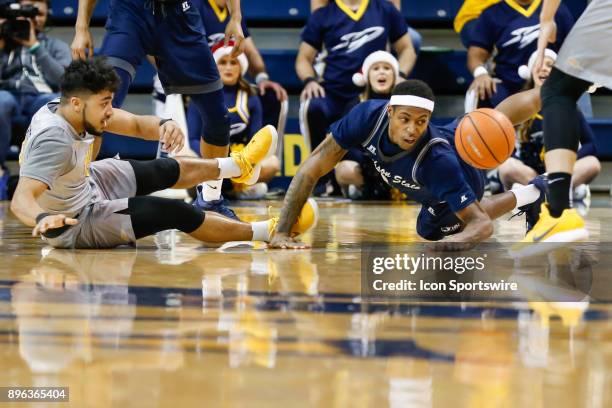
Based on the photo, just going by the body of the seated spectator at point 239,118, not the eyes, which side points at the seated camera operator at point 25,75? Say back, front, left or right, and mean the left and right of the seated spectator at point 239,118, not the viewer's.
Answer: right

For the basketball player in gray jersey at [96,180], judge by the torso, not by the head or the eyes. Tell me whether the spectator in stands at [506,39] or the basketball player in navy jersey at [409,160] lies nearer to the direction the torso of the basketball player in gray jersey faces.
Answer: the basketball player in navy jersey

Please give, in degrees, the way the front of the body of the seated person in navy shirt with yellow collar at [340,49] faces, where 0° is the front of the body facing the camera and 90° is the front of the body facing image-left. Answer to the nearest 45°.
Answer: approximately 0°

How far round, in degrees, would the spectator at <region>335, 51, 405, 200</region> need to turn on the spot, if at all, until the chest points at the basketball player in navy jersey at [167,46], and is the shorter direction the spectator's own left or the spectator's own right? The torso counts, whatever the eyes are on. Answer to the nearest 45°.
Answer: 0° — they already face them

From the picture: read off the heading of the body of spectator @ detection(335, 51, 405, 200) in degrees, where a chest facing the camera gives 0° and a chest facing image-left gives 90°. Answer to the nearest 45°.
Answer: approximately 0°

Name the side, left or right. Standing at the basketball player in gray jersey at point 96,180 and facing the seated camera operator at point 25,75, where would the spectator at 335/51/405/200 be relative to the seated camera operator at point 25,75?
right

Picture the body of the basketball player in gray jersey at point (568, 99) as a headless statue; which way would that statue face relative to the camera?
to the viewer's left

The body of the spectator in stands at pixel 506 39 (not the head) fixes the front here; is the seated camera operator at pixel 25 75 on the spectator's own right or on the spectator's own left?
on the spectator's own right

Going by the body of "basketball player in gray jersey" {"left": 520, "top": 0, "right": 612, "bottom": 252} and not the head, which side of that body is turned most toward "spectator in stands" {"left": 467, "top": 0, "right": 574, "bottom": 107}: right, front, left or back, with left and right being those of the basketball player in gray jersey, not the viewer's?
right

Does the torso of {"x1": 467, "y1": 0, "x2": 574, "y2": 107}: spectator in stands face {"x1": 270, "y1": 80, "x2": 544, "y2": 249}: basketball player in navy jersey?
yes
